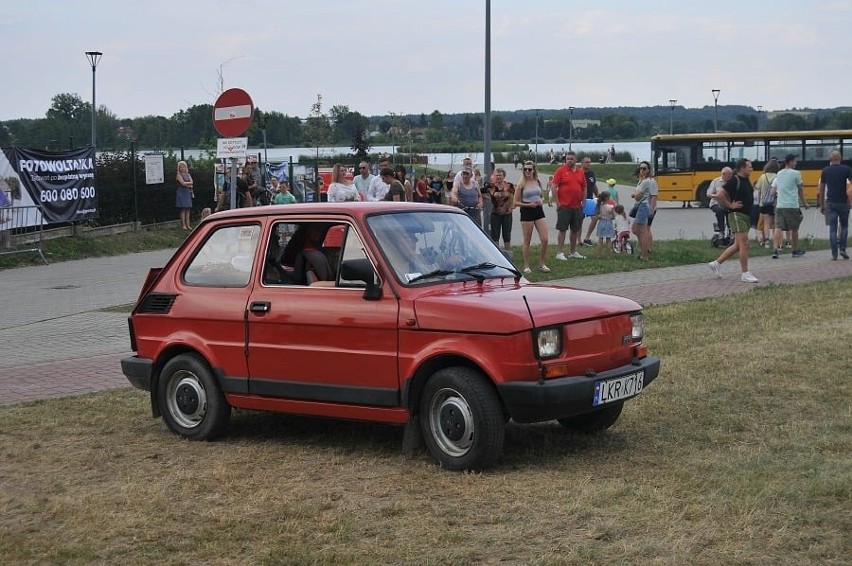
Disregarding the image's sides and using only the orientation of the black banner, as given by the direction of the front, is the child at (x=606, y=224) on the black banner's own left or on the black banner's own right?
on the black banner's own left

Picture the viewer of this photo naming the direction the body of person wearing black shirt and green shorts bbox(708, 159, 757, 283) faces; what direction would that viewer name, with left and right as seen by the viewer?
facing to the right of the viewer

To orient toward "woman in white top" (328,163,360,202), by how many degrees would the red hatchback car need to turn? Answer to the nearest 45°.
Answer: approximately 135° to its left
